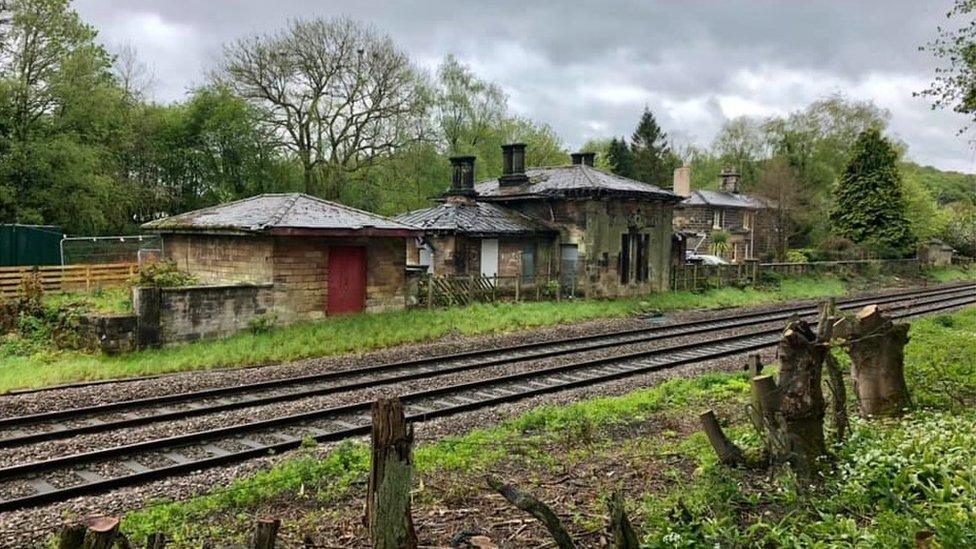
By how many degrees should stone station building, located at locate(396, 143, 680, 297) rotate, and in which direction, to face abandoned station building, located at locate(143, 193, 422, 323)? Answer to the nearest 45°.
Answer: approximately 90° to its right

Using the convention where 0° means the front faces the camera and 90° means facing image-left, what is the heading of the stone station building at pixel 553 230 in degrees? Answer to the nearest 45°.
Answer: approximately 315°

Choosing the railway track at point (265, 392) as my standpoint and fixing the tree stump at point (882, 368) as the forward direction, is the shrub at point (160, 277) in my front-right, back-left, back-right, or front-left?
back-left

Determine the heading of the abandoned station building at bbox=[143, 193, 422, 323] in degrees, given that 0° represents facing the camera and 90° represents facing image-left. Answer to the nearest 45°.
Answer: approximately 315°

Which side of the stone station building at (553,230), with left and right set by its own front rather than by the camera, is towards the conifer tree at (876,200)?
left

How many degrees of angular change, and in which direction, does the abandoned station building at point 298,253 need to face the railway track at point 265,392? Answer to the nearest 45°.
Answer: approximately 45° to its right

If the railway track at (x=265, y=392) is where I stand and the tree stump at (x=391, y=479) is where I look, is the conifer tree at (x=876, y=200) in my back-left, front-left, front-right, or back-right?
back-left
